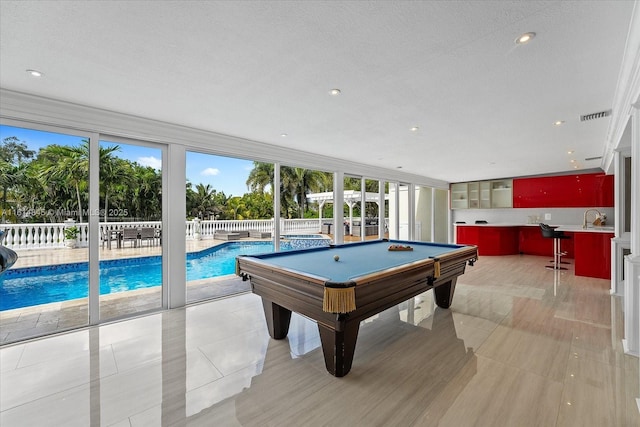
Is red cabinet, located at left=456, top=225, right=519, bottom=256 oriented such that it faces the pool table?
yes

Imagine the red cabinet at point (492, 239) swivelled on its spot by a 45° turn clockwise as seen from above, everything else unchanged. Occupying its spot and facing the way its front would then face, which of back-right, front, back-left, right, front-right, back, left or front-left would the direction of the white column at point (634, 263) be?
front-left

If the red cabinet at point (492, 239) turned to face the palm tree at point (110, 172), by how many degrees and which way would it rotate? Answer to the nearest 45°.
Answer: approximately 45° to its right

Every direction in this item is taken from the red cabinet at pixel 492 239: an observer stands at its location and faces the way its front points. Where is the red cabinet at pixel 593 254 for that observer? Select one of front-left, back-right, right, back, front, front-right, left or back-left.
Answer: front-left

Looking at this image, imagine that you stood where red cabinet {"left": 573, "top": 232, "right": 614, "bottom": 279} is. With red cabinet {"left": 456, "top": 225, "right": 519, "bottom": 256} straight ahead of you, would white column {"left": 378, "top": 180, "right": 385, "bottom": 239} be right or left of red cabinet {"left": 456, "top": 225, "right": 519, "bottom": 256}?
left

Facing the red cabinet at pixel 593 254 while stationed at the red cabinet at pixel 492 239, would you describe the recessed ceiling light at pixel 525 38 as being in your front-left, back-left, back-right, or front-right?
front-right

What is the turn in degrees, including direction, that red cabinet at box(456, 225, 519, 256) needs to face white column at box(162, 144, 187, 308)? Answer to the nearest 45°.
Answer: approximately 45° to its right

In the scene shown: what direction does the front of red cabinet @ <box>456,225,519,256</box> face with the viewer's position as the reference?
facing the viewer

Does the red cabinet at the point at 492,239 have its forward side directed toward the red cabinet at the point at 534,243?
no

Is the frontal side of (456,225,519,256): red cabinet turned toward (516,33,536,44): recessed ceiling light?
yes

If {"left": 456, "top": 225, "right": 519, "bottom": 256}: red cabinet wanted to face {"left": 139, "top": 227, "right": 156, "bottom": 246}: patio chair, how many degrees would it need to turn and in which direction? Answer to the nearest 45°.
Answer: approximately 45° to its right

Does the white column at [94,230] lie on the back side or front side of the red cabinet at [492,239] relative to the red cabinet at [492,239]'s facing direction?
on the front side

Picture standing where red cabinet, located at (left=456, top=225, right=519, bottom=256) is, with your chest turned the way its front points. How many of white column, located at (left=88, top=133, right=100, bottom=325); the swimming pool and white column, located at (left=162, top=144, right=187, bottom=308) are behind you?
0

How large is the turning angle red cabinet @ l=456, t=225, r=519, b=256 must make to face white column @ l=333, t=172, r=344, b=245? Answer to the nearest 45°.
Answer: approximately 45° to its right
